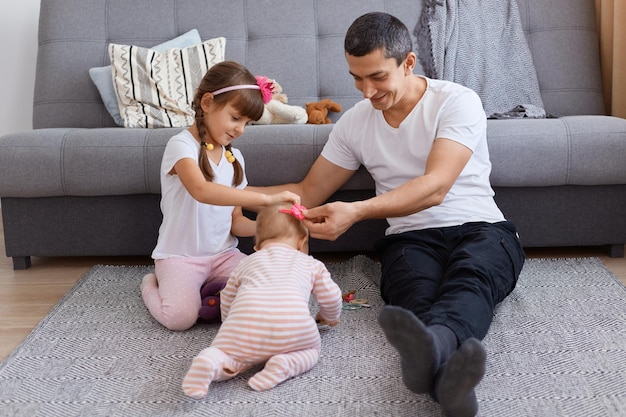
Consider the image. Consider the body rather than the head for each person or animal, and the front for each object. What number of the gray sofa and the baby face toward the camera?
1

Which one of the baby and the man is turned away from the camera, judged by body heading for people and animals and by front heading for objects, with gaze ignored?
the baby

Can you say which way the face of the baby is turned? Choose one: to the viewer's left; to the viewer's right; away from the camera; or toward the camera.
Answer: away from the camera

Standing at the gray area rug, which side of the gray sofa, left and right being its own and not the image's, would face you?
front

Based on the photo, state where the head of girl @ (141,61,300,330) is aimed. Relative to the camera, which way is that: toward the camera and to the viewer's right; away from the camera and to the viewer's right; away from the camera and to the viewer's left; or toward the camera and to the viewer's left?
toward the camera and to the viewer's right

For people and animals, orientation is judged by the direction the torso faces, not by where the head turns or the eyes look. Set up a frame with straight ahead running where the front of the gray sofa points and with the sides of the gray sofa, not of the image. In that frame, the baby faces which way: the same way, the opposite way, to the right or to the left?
the opposite way

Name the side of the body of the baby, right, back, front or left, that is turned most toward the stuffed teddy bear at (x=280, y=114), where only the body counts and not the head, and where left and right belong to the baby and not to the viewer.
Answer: front

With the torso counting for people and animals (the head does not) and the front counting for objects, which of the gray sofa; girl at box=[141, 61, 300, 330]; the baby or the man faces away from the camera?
the baby

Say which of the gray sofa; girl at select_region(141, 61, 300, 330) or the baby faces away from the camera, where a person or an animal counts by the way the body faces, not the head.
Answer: the baby

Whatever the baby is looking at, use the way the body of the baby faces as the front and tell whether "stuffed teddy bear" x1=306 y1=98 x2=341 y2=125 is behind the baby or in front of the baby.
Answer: in front
